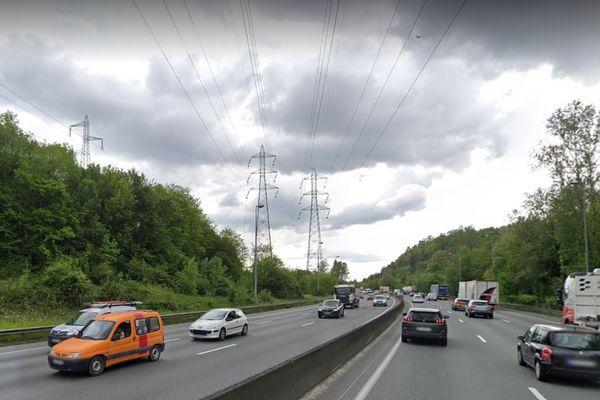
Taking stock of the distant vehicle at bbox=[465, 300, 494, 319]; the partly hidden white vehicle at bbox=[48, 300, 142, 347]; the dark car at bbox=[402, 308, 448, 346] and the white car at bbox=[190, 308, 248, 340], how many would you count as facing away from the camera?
2

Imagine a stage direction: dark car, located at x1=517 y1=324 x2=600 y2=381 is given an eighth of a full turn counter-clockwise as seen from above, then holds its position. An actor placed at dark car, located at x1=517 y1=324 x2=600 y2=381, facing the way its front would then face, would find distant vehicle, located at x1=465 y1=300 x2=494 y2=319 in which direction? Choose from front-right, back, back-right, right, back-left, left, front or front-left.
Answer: right

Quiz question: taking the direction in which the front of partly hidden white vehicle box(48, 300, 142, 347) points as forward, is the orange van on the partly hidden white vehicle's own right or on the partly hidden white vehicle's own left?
on the partly hidden white vehicle's own left

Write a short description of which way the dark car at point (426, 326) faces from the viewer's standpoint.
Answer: facing away from the viewer

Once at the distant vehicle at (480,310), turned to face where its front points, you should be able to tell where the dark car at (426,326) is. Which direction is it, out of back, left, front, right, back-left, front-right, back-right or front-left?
back

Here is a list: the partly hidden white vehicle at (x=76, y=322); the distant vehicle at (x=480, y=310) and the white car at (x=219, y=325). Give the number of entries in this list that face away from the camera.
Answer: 1

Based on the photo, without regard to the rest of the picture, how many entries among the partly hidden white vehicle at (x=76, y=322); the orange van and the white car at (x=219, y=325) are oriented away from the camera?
0

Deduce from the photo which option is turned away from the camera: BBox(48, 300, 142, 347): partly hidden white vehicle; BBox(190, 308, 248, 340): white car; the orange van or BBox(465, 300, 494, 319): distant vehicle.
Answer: BBox(465, 300, 494, 319): distant vehicle

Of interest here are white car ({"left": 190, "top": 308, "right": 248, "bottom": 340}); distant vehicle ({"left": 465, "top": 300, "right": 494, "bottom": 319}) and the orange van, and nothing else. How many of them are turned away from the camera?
1

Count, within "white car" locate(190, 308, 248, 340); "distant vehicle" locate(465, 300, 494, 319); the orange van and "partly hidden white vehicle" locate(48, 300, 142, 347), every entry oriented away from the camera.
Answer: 1

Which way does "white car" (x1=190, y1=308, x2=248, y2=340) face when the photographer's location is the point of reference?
facing the viewer and to the left of the viewer

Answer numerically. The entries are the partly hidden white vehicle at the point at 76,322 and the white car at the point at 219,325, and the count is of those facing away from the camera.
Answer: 0

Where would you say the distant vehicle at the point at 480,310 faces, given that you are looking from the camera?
facing away from the viewer

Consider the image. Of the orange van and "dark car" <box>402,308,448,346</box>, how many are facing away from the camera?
1
